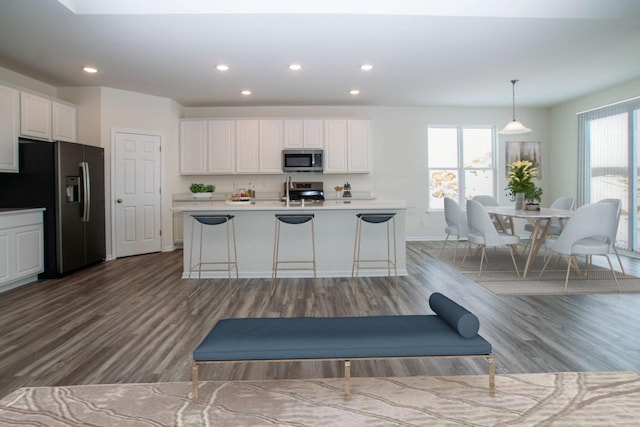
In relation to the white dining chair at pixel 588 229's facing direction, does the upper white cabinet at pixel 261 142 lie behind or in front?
in front

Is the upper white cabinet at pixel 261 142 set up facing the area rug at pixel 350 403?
yes

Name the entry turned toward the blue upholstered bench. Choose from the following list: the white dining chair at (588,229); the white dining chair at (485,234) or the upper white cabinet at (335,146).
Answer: the upper white cabinet

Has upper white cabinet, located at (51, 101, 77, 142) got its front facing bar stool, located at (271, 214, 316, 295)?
yes

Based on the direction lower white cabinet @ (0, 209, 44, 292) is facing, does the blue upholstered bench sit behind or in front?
in front

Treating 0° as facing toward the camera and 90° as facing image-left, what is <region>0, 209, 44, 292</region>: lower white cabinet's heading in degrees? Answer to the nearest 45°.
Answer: approximately 315°

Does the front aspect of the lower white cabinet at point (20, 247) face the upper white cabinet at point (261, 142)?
no

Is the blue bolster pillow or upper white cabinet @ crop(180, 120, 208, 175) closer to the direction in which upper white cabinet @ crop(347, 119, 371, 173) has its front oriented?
the blue bolster pillow

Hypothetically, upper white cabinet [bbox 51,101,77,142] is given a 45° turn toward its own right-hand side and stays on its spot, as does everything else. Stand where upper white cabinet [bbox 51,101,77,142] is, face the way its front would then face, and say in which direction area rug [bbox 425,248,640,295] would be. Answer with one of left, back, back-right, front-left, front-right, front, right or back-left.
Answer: front-left

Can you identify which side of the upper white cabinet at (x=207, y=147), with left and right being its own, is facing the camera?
front

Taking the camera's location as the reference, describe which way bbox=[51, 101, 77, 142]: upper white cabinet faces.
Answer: facing the viewer and to the right of the viewer

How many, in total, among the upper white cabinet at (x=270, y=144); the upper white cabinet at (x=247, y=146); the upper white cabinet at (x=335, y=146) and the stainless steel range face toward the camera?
4

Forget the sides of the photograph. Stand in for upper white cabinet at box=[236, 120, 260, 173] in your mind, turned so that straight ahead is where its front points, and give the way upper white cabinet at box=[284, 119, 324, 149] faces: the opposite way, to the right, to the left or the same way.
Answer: the same way

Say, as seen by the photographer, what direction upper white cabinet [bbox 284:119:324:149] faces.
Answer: facing the viewer

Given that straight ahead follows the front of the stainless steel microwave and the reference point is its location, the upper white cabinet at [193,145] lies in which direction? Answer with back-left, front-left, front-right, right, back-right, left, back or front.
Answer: right

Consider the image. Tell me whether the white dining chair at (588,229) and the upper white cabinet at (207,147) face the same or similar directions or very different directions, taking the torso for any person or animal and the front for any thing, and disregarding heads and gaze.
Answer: very different directions

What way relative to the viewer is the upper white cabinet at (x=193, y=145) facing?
toward the camera
